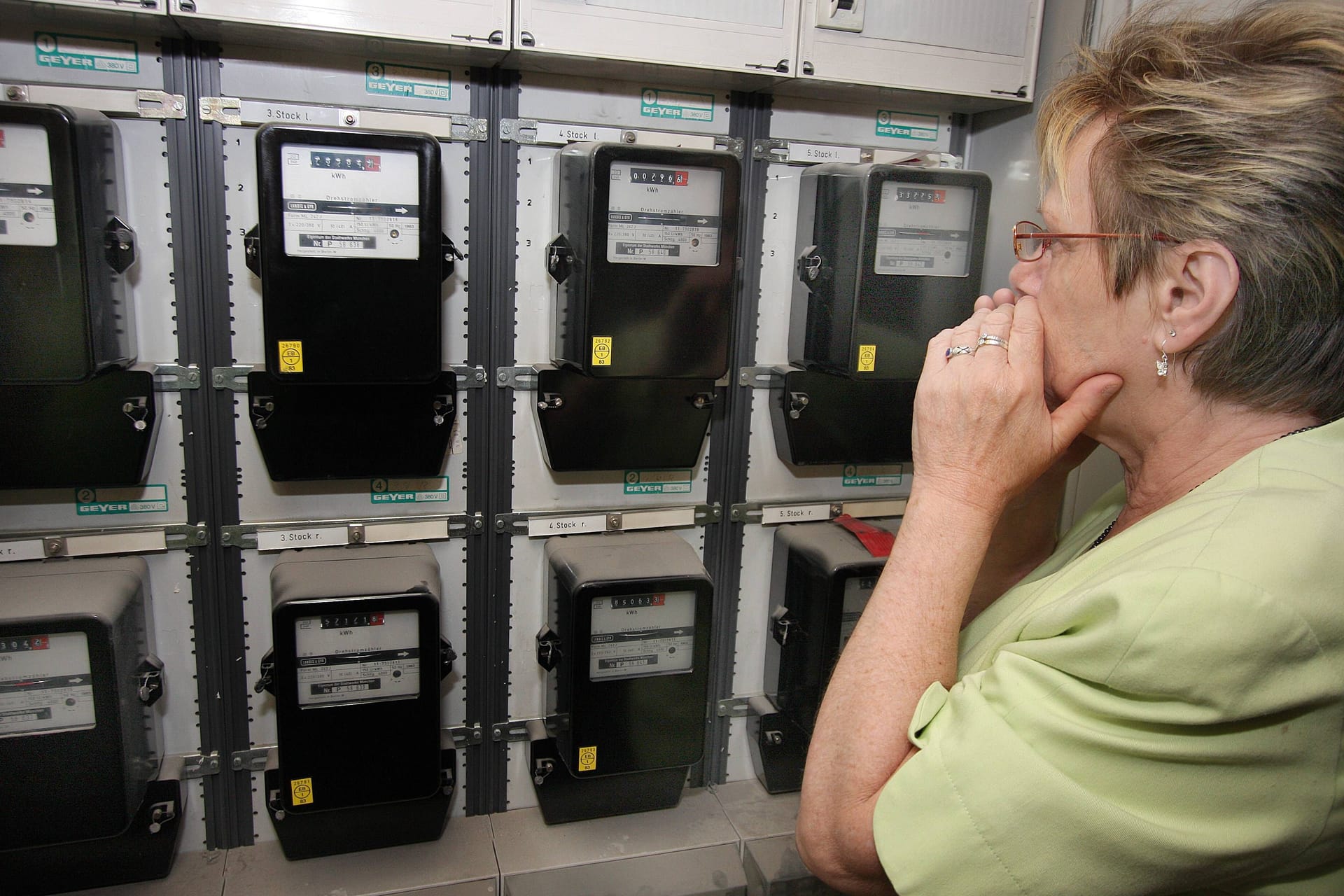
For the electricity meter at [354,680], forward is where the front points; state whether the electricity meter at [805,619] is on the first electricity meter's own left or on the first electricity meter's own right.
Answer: on the first electricity meter's own left

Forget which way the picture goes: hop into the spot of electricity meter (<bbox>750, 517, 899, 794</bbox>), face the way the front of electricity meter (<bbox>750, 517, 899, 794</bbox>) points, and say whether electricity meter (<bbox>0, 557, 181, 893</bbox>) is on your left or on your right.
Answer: on your right

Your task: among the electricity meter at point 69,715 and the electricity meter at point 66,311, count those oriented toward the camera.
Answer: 2

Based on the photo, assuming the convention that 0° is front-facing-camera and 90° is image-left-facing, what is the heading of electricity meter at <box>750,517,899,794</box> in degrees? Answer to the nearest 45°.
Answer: approximately 315°
